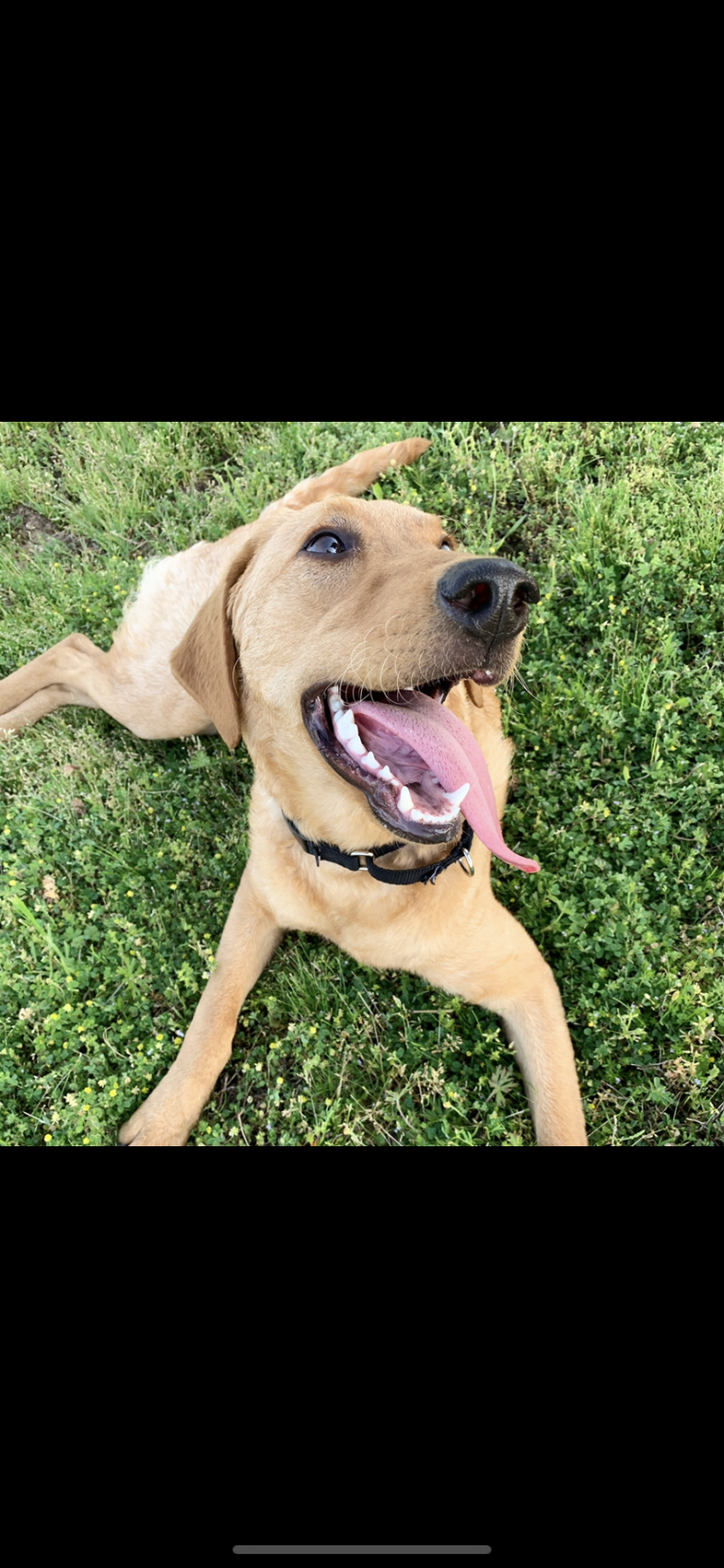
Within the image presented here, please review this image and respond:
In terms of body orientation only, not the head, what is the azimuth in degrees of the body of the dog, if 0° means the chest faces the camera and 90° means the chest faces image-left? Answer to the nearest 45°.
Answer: approximately 315°
